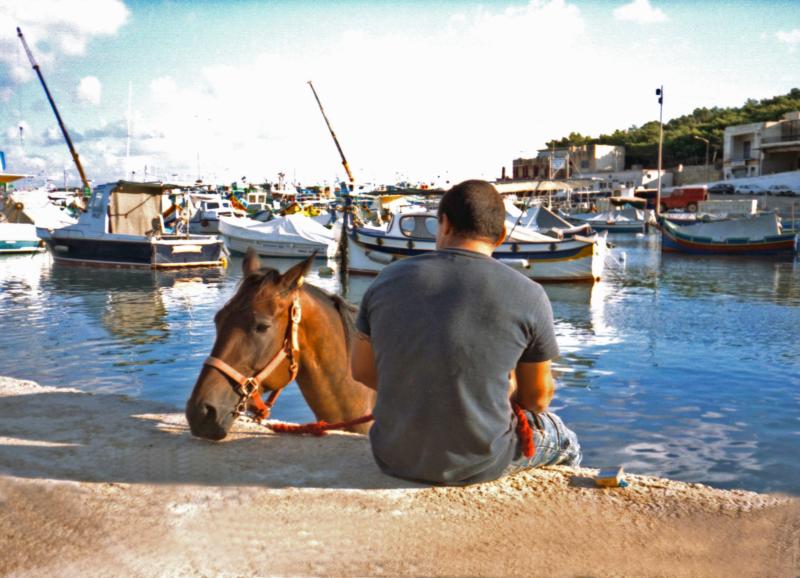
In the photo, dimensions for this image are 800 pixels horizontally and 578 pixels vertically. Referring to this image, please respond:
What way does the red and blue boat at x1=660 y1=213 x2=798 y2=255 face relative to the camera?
to the viewer's left

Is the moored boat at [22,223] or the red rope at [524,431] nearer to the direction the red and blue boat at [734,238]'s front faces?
the moored boat

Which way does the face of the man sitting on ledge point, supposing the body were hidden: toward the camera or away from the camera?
away from the camera

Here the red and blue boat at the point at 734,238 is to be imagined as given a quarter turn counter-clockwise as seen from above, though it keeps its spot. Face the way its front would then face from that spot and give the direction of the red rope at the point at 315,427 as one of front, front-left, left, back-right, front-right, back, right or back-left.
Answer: front

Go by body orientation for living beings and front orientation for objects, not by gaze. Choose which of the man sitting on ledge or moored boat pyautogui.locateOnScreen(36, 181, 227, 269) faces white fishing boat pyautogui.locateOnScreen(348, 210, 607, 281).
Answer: the man sitting on ledge

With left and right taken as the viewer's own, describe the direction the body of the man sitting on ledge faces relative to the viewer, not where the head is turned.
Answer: facing away from the viewer

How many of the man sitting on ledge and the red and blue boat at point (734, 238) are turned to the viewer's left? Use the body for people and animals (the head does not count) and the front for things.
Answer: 1

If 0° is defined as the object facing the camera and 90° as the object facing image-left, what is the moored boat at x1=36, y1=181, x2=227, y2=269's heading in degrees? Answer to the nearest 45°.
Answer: approximately 135°

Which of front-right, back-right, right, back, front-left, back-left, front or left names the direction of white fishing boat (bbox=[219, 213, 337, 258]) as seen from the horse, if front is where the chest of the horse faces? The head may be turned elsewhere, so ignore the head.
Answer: back-right

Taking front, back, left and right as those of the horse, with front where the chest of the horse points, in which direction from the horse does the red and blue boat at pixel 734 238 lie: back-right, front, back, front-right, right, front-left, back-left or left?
back

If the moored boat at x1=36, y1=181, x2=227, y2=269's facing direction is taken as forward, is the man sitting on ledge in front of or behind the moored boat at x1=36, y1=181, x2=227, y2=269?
behind

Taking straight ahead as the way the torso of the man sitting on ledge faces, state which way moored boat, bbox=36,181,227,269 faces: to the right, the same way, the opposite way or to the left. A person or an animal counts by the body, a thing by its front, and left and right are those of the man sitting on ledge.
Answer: to the left

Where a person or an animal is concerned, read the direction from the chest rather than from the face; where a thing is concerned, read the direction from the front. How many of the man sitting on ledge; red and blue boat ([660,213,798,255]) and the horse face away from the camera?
1

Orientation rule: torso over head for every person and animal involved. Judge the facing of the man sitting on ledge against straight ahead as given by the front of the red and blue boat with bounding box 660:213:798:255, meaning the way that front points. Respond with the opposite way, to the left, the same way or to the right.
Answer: to the right

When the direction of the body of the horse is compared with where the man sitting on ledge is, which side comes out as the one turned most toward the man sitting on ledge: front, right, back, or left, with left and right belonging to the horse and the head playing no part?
left
